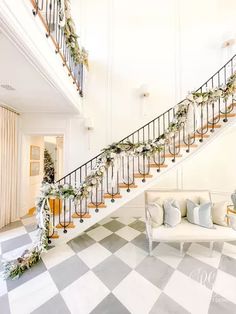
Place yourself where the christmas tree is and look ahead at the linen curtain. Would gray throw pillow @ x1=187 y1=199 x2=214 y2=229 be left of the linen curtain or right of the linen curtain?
left

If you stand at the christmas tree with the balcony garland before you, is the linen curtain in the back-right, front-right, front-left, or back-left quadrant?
front-right

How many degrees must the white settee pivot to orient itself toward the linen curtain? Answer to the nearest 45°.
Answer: approximately 90° to its right

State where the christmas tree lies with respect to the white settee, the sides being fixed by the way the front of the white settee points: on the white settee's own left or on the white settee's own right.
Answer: on the white settee's own right

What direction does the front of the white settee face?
toward the camera

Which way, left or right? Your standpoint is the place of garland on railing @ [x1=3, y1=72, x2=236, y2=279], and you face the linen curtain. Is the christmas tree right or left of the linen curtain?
right
